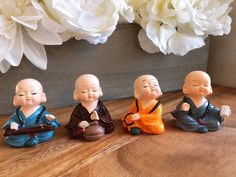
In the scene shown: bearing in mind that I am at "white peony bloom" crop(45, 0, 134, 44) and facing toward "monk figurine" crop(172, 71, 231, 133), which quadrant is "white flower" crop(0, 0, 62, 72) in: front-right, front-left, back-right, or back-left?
back-right

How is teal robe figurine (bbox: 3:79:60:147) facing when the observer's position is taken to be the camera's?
facing the viewer

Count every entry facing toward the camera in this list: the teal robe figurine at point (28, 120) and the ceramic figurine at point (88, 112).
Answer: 2

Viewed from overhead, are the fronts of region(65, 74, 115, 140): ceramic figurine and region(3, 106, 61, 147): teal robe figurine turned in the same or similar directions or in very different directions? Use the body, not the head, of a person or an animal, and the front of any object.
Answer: same or similar directions

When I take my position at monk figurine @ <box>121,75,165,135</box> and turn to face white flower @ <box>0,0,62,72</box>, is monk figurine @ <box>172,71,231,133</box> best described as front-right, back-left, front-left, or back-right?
back-right

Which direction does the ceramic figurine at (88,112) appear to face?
toward the camera
